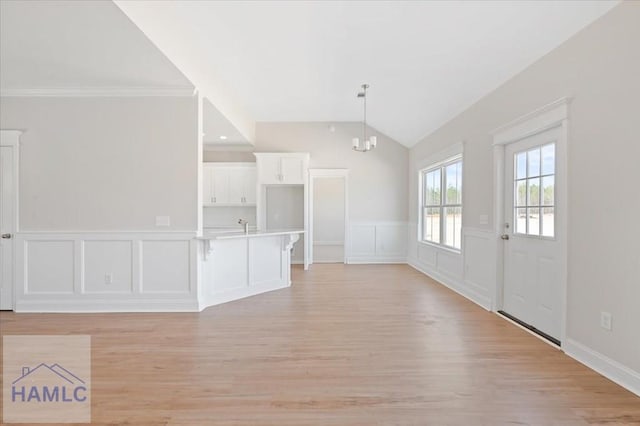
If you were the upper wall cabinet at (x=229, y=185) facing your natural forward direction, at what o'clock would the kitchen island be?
The kitchen island is roughly at 12 o'clock from the upper wall cabinet.

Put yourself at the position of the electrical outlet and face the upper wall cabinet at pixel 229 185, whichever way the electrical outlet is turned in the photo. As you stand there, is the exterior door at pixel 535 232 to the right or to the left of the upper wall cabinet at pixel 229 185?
right

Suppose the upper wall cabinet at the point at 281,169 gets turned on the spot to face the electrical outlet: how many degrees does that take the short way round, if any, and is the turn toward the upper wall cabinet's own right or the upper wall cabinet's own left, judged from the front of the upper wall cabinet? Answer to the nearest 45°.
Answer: approximately 45° to the upper wall cabinet's own left

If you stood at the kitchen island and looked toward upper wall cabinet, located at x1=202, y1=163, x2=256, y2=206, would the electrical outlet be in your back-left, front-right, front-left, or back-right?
back-right

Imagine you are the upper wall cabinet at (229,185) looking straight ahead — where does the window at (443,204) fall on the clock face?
The window is roughly at 10 o'clock from the upper wall cabinet.

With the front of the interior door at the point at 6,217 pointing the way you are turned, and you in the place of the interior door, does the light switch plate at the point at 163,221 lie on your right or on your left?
on your left

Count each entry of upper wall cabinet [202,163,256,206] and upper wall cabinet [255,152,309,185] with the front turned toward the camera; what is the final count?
2

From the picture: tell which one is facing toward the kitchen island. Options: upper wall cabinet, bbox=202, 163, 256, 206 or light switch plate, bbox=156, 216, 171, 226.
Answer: the upper wall cabinet

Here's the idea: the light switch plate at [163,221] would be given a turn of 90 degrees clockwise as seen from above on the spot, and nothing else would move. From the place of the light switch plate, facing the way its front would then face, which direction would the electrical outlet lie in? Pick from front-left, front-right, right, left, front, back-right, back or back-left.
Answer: back-left

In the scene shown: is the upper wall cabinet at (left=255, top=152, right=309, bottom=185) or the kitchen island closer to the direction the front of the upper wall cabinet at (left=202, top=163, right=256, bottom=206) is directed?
the kitchen island

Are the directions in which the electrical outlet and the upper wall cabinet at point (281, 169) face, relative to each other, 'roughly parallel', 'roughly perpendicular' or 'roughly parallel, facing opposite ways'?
roughly perpendicular

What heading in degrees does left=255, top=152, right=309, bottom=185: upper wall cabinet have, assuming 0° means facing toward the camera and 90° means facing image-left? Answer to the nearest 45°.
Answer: approximately 0°
